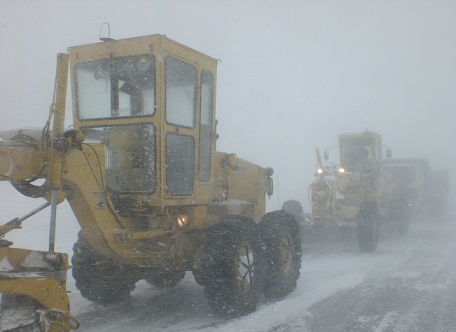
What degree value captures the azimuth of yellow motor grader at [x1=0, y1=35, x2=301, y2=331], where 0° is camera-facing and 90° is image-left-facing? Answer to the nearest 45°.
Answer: approximately 45°

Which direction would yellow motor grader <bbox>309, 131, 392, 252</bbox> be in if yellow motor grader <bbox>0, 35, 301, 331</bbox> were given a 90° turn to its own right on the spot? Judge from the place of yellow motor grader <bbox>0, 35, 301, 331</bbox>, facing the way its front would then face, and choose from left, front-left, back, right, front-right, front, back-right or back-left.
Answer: right
